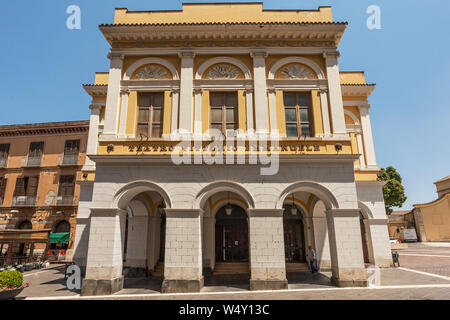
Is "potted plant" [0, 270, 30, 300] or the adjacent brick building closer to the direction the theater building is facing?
the potted plant

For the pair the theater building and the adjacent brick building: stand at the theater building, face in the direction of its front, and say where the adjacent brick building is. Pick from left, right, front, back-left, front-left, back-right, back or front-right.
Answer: back-right

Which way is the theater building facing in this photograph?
toward the camera

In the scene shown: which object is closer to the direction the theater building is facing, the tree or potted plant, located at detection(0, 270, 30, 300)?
the potted plant

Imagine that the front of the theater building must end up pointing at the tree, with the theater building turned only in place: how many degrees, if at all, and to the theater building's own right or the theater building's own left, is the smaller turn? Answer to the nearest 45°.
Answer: approximately 135° to the theater building's own left

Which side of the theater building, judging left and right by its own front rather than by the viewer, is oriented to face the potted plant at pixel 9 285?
right
